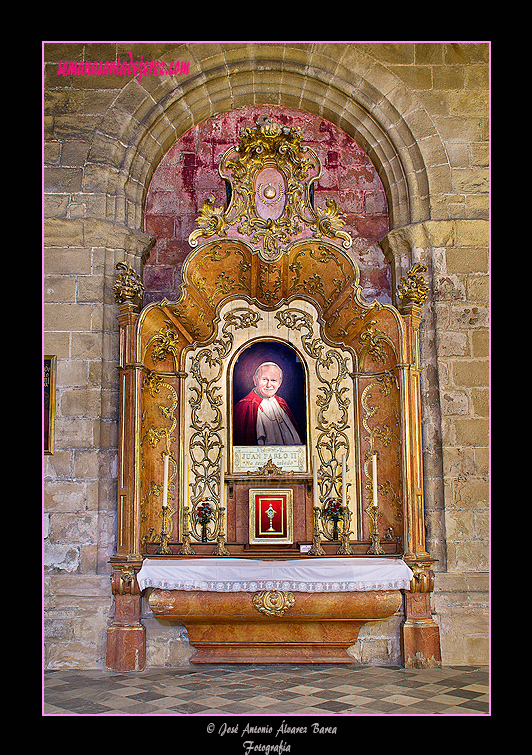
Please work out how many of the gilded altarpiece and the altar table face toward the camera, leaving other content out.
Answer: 2

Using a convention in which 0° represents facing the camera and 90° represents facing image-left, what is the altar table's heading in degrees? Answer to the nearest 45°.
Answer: approximately 0°

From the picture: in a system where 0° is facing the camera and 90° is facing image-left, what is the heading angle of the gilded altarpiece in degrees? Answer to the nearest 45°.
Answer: approximately 0°

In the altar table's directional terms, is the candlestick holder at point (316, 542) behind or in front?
behind

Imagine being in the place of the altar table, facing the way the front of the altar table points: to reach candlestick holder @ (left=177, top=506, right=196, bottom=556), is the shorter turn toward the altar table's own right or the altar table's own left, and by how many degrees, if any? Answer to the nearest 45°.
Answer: approximately 135° to the altar table's own right
